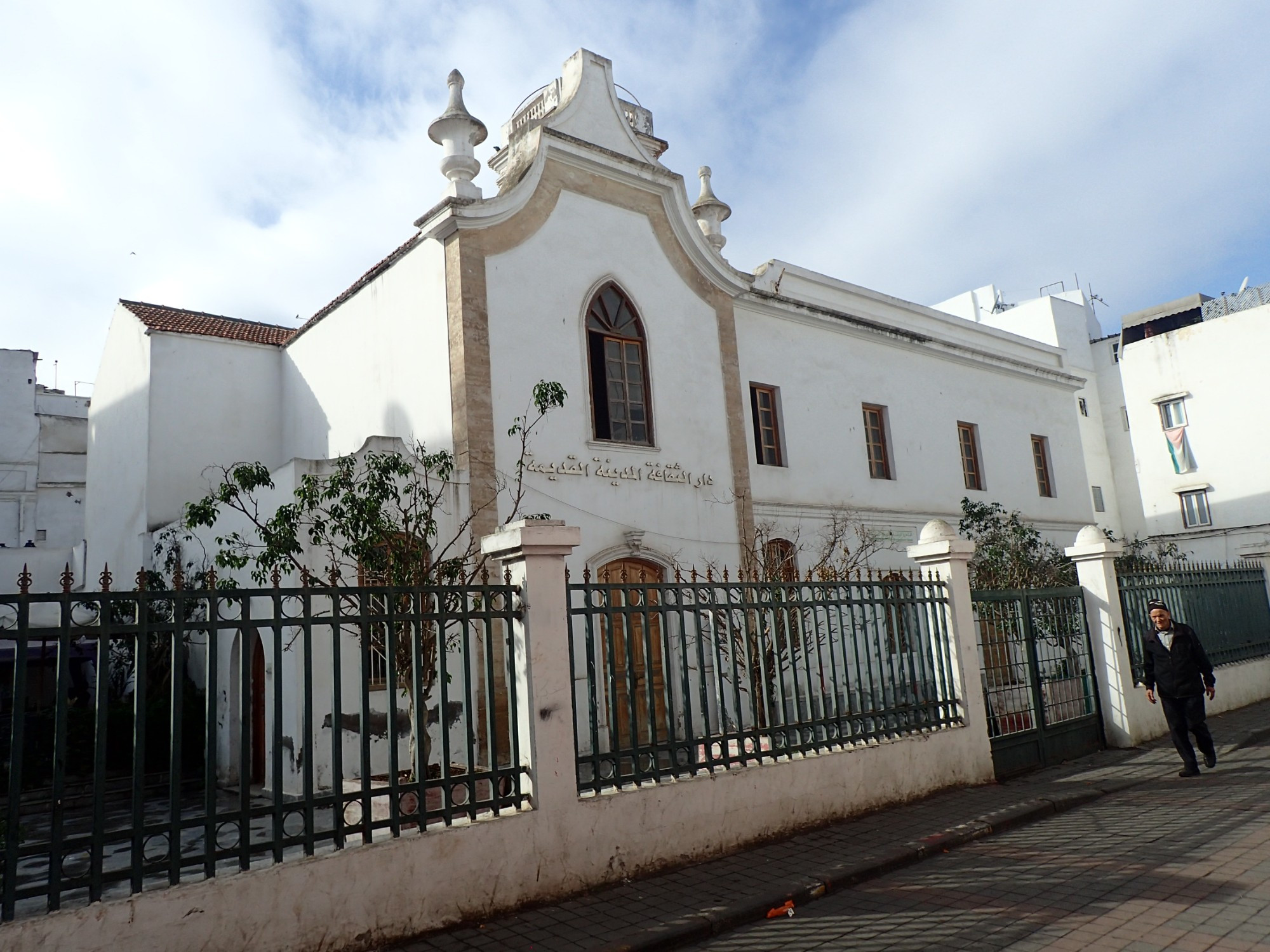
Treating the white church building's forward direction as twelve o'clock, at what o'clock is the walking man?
The walking man is roughly at 12 o'clock from the white church building.

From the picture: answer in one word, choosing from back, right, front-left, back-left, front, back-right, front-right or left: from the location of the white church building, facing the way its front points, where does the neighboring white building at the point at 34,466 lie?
back

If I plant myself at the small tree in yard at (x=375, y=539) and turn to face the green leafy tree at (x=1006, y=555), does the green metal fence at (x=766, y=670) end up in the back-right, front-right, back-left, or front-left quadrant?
front-right

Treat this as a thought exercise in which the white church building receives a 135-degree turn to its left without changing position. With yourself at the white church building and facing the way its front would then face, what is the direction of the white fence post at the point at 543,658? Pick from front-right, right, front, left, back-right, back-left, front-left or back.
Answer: back

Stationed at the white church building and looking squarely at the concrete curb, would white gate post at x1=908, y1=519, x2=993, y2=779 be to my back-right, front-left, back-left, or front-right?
front-left

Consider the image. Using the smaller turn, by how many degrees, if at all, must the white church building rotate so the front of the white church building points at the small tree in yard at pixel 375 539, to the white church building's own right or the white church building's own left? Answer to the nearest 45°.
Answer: approximately 45° to the white church building's own right

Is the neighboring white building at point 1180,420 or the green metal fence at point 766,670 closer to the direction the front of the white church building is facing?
the green metal fence

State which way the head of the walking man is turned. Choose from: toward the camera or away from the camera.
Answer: toward the camera

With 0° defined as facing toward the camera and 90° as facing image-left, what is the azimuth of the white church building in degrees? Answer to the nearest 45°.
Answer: approximately 315°

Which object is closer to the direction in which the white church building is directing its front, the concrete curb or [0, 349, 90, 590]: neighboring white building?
the concrete curb

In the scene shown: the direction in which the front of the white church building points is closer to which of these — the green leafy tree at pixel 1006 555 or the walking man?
the walking man

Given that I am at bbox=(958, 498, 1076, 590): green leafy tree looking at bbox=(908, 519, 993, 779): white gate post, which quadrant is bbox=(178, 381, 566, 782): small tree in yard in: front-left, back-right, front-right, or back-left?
front-right

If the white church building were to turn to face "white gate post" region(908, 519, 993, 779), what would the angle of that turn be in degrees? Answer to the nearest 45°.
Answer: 0° — it already faces it
